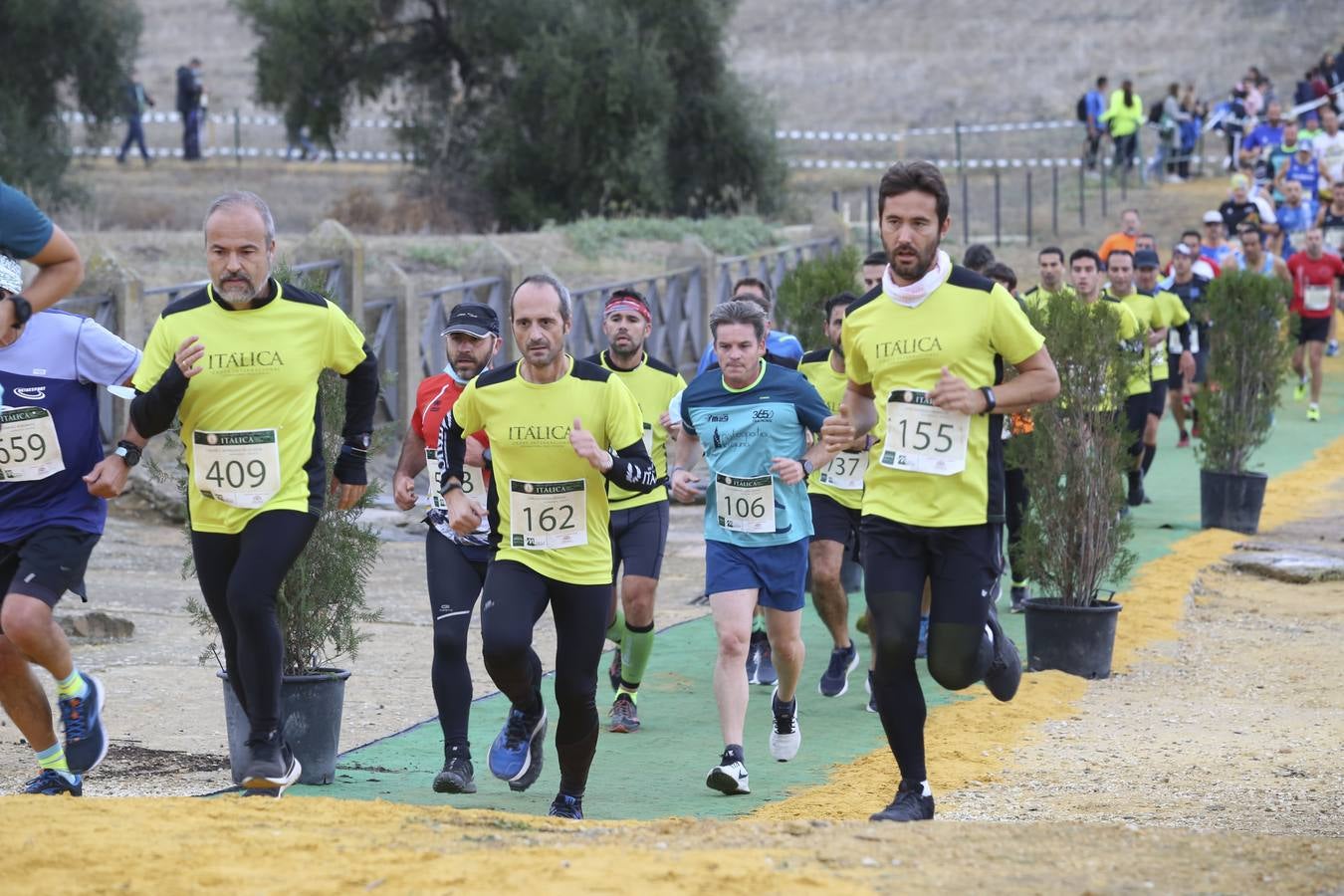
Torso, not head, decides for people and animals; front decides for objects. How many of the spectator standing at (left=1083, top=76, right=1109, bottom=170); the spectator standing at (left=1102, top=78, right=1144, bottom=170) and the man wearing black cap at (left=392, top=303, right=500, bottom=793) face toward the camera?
1

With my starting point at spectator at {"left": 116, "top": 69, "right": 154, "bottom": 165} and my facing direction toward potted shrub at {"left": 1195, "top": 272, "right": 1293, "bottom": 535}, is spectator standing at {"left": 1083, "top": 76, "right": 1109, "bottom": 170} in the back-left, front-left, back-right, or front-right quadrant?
front-left

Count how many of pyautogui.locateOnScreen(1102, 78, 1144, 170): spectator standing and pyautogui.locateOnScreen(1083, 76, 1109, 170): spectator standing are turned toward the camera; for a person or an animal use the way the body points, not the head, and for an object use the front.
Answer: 0

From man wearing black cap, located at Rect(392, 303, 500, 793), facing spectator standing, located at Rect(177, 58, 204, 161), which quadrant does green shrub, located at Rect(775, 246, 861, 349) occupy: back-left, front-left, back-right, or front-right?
front-right

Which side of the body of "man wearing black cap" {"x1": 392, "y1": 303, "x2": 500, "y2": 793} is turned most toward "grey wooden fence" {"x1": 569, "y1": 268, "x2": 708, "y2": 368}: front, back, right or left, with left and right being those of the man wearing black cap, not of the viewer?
back

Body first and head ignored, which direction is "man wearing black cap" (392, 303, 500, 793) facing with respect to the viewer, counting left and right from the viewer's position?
facing the viewer

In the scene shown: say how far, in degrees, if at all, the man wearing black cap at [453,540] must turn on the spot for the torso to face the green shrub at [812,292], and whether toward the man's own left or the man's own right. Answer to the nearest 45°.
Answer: approximately 135° to the man's own left

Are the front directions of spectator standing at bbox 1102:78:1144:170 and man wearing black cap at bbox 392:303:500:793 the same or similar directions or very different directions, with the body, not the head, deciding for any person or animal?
very different directions

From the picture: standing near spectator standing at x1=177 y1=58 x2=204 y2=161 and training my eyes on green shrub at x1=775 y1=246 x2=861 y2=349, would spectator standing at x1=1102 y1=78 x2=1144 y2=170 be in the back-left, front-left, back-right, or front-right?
front-left
